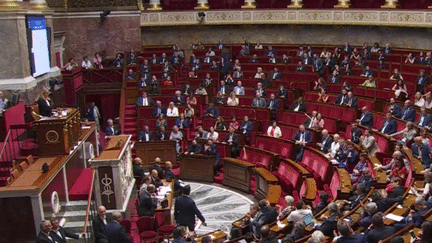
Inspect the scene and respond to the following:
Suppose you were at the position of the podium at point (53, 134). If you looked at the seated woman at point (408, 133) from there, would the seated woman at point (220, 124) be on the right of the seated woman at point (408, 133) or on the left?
left

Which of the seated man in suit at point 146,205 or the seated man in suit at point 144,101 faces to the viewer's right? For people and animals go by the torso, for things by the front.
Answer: the seated man in suit at point 146,205

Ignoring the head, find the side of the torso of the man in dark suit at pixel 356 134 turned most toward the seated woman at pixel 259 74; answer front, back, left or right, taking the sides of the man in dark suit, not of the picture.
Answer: right

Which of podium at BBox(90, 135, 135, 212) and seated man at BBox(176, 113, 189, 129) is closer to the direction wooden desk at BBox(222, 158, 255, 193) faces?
the podium

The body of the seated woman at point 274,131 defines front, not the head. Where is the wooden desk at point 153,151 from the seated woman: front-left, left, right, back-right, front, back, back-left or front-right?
front-right

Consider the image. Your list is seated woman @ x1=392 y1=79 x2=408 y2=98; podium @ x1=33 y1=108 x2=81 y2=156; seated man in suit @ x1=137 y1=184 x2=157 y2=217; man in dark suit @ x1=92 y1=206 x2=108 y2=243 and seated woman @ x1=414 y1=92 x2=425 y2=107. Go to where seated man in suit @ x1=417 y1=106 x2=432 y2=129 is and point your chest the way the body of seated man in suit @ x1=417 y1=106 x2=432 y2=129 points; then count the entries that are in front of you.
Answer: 3

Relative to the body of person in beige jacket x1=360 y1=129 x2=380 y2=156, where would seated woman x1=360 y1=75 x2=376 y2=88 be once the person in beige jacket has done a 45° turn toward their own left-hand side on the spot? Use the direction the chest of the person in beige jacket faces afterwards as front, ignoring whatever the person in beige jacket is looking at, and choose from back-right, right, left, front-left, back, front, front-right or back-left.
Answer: back

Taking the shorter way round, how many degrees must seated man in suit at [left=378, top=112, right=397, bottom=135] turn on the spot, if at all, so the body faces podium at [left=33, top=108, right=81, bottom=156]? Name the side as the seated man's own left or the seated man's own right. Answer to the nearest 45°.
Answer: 0° — they already face it

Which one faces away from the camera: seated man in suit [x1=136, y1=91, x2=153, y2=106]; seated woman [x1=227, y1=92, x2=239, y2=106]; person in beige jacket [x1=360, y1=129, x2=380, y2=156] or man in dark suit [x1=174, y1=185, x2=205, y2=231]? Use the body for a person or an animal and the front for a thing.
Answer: the man in dark suit

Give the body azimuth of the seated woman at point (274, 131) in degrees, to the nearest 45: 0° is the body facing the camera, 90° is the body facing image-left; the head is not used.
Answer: approximately 45°

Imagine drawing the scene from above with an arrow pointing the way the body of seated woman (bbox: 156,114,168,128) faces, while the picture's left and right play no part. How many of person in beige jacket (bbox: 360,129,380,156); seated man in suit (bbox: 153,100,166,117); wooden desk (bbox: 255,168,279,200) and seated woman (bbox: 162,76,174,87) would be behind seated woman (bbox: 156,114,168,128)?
2
